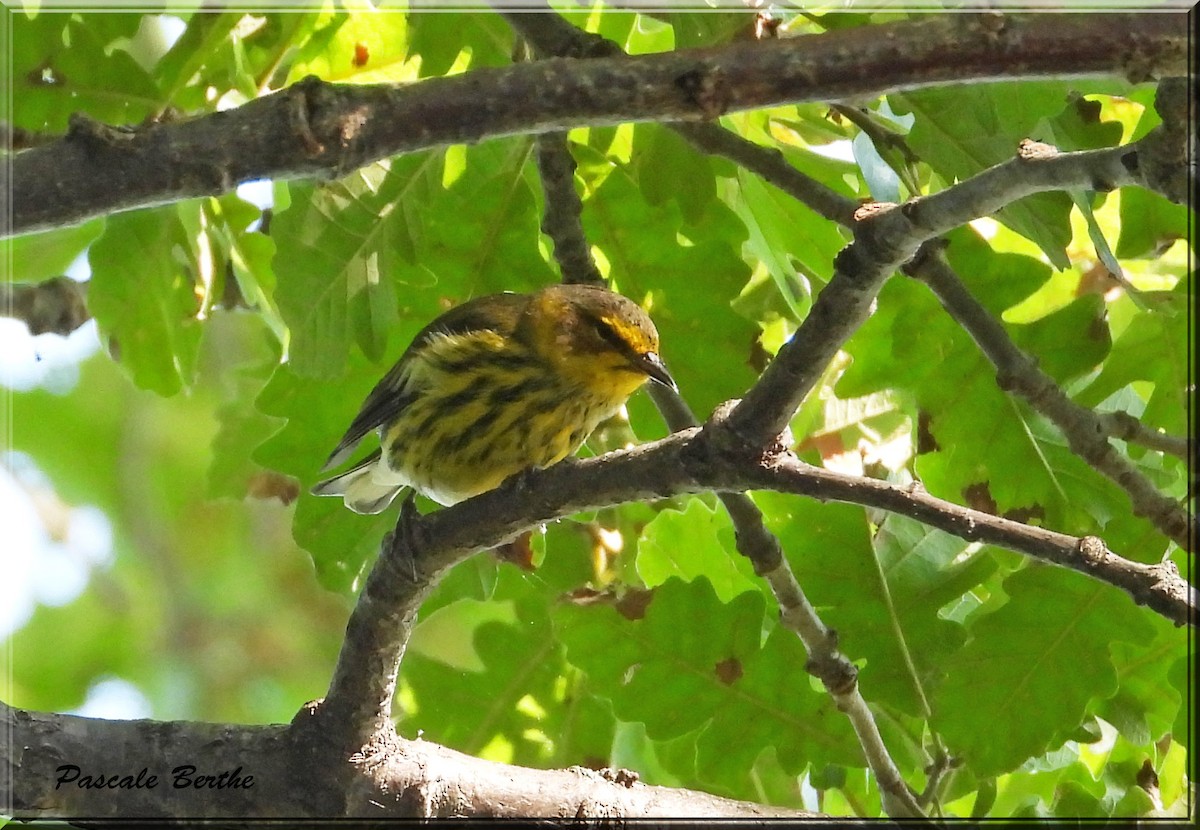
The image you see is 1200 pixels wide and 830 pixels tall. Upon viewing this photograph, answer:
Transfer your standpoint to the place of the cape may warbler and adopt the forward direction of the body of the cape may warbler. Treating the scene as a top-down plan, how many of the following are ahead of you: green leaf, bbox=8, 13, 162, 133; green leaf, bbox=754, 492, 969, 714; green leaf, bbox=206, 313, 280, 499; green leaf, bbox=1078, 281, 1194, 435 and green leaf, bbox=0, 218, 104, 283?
2

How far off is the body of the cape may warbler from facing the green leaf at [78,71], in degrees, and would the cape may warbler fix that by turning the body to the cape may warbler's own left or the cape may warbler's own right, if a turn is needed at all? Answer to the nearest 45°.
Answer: approximately 135° to the cape may warbler's own right

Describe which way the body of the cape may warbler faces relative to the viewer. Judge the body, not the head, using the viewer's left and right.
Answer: facing to the right of the viewer

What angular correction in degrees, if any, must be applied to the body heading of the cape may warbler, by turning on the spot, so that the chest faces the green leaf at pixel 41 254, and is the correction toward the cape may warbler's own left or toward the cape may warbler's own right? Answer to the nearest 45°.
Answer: approximately 180°
